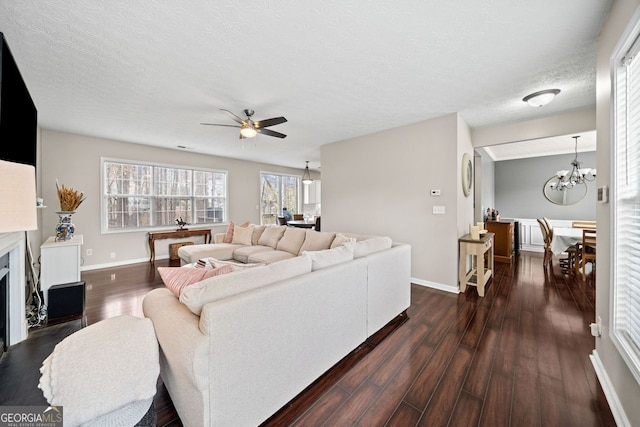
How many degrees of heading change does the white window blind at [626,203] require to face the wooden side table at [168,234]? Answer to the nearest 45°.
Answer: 0° — it already faces it

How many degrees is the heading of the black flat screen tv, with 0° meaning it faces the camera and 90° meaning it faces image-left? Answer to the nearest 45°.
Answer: approximately 270°

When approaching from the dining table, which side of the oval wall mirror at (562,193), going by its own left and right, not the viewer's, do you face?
front

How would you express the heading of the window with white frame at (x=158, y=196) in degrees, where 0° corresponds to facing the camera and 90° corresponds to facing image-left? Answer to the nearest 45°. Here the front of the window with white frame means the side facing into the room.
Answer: approximately 315°

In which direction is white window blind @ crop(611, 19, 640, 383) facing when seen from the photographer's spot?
facing to the left of the viewer

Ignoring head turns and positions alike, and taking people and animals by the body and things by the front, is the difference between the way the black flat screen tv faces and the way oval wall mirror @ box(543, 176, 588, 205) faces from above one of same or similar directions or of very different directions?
very different directions

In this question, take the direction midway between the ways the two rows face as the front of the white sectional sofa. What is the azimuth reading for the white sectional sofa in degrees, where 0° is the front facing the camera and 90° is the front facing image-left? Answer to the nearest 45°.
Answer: approximately 135°

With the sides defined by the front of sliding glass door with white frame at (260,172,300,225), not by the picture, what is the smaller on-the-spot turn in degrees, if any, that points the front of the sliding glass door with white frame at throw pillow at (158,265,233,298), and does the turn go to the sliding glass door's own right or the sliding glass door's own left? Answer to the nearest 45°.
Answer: approximately 45° to the sliding glass door's own right

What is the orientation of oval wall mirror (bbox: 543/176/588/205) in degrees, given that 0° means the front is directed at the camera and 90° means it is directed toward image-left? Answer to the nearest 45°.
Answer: approximately 0°
